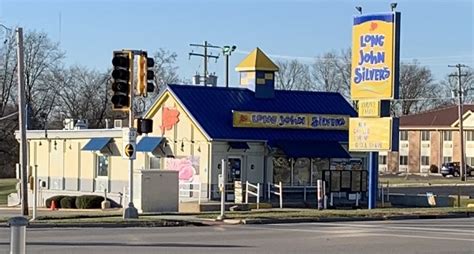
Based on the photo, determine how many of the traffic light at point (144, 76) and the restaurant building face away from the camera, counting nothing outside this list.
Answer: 0

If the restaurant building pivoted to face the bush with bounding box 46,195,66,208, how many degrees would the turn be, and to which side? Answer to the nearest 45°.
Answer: approximately 135° to its right

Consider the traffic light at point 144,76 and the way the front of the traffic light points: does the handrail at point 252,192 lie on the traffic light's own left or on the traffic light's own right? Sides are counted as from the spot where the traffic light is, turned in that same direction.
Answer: on the traffic light's own left

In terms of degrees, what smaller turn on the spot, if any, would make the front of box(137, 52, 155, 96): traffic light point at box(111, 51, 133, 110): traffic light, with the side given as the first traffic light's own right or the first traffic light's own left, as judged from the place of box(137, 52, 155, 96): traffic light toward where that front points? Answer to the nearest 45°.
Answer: approximately 180°

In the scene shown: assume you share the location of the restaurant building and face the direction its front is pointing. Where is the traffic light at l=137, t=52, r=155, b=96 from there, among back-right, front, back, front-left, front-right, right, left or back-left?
front-right
